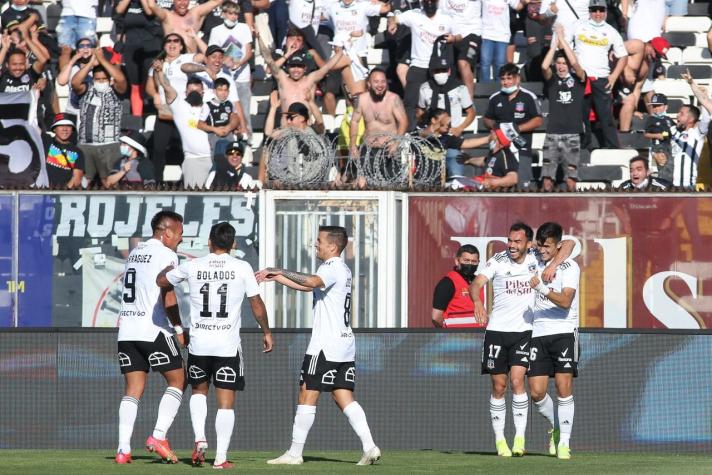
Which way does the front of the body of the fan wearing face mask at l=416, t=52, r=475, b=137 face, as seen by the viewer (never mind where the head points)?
toward the camera

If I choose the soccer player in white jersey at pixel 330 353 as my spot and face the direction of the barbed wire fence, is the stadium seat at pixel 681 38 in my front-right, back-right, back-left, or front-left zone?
front-right

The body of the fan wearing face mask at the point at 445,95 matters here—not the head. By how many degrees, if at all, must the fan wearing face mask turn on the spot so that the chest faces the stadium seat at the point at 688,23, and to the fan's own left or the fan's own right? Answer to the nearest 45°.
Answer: approximately 135° to the fan's own left

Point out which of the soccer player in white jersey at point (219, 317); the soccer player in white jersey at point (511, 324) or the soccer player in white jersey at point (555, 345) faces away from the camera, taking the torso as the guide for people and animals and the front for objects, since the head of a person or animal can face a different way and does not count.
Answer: the soccer player in white jersey at point (219, 317)

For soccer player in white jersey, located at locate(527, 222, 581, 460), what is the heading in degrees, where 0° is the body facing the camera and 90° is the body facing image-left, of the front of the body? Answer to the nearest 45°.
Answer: approximately 45°

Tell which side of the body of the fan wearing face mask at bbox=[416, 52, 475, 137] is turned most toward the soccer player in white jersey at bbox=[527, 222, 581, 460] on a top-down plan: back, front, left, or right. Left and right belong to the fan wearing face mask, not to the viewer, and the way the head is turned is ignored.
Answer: front

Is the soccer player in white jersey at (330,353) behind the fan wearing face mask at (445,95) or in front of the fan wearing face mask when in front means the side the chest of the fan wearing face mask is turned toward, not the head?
in front

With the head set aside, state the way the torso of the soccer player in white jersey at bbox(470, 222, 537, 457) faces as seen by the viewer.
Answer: toward the camera

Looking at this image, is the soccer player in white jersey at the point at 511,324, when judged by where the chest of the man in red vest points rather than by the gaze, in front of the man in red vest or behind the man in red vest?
in front

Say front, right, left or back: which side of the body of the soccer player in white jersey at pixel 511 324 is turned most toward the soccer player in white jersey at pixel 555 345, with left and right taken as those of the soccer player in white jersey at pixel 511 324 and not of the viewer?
left

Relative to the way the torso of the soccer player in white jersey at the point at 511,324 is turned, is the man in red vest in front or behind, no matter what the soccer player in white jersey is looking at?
behind

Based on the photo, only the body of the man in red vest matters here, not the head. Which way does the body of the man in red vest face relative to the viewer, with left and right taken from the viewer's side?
facing the viewer and to the right of the viewer

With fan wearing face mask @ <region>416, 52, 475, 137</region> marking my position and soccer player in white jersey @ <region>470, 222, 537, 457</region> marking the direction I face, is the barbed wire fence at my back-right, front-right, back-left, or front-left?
front-right

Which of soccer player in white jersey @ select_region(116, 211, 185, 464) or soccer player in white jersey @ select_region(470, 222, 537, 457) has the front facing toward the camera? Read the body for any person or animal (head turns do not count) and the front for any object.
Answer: soccer player in white jersey @ select_region(470, 222, 537, 457)
